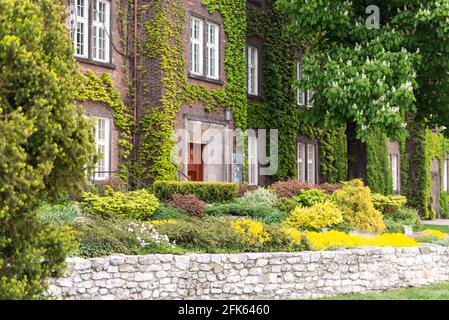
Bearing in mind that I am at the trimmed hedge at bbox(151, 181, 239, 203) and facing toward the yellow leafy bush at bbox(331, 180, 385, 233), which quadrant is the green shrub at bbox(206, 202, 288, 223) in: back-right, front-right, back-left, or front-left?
front-right

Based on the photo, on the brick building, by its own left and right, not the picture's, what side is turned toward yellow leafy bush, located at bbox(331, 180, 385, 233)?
front

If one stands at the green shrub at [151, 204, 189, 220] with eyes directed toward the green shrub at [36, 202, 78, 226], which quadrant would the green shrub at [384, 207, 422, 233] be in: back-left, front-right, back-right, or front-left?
back-left

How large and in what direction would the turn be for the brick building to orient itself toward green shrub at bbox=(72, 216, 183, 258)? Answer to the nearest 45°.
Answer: approximately 45° to its right

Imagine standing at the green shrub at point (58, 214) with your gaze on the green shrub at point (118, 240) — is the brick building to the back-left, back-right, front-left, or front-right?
back-left

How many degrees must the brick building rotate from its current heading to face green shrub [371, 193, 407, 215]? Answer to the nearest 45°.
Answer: approximately 45° to its left

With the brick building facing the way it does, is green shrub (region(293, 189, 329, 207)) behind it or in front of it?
in front

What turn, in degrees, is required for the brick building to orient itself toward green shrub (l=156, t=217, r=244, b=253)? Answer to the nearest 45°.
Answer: approximately 45° to its right

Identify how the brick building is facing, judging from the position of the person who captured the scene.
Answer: facing the viewer and to the right of the viewer

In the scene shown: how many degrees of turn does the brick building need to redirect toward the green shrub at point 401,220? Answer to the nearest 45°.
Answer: approximately 45° to its left
